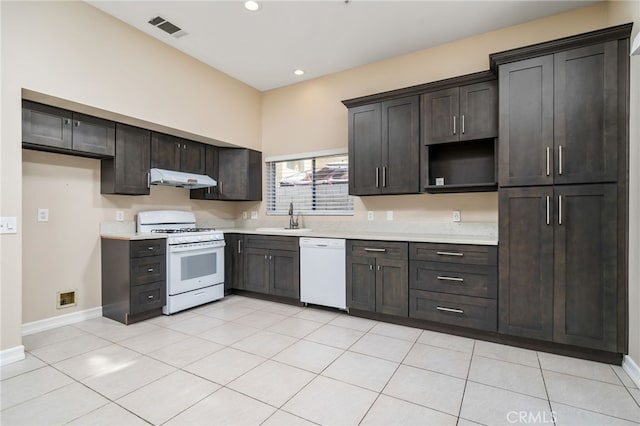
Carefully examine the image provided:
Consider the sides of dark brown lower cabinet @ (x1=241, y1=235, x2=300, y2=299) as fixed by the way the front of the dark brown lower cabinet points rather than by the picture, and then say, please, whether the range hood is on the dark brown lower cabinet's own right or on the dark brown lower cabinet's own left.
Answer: on the dark brown lower cabinet's own right

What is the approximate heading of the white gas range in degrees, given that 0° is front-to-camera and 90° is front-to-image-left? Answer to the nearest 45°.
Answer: approximately 315°

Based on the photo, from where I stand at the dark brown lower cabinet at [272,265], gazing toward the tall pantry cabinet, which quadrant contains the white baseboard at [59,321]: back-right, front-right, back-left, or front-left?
back-right

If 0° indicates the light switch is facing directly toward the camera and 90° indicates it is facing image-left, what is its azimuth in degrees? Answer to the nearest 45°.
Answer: approximately 0°

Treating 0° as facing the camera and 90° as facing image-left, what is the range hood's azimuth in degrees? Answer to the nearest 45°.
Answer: approximately 315°
